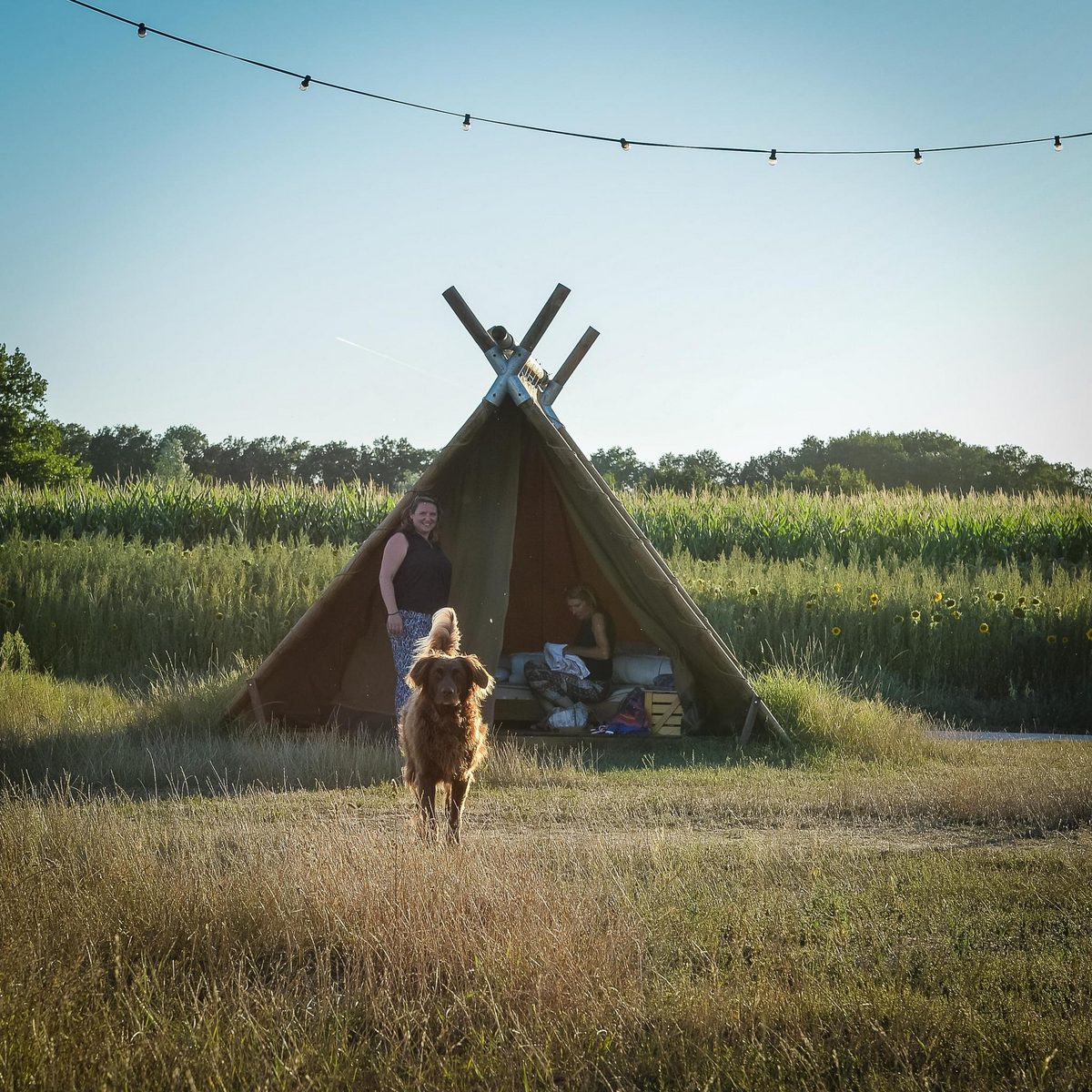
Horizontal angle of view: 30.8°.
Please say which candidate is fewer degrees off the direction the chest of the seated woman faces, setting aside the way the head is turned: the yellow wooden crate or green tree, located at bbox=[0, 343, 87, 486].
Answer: the green tree

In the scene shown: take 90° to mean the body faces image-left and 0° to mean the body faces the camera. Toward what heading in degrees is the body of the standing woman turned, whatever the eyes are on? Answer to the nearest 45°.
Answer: approximately 315°

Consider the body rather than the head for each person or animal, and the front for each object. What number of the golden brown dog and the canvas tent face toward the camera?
2

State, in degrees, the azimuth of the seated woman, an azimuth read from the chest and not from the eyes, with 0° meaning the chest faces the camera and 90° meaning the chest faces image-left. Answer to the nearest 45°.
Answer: approximately 90°

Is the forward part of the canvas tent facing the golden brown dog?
yes

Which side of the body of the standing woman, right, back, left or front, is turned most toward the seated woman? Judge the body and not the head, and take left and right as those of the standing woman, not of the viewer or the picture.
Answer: left

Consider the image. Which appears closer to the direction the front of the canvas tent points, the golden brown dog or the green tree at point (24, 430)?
the golden brown dog
